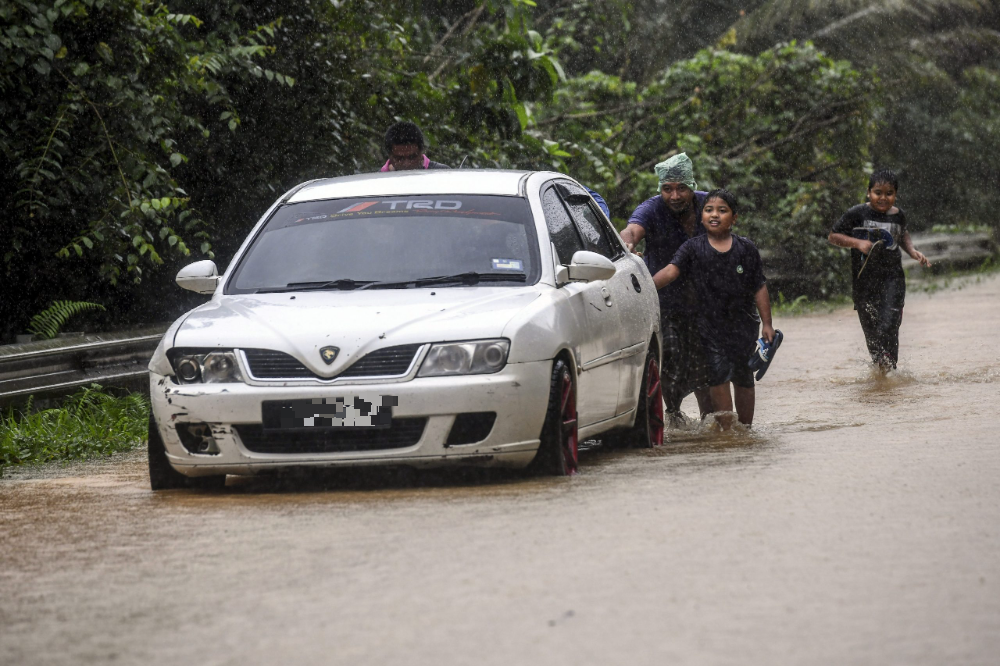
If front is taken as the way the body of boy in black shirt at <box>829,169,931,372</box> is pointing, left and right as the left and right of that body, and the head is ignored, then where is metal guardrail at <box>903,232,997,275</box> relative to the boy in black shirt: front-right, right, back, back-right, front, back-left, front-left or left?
back

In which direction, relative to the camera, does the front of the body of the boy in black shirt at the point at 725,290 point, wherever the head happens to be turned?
toward the camera

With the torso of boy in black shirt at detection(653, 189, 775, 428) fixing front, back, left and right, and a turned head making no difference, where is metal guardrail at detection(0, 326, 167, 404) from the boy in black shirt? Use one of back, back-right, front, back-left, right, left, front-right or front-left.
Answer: right

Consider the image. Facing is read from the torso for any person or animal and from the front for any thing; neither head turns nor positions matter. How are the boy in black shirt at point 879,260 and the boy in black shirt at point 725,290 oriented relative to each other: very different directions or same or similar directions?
same or similar directions

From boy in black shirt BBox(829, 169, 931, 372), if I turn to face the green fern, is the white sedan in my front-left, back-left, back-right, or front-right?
front-left

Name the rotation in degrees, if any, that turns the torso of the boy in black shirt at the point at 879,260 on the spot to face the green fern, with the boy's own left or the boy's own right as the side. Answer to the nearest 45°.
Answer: approximately 45° to the boy's own right

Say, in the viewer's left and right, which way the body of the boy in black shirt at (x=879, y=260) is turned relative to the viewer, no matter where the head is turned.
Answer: facing the viewer

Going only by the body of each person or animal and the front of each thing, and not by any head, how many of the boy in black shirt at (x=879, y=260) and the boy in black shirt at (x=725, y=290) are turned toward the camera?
2

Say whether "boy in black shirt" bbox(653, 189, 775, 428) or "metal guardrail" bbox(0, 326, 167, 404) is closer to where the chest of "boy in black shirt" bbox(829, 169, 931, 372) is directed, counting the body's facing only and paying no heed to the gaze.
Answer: the boy in black shirt

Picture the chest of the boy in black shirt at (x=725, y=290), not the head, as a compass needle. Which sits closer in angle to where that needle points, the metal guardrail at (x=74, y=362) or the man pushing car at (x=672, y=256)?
the metal guardrail

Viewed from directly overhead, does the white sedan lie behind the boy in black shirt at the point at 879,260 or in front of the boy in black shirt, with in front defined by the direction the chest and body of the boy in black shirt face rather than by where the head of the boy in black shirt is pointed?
in front

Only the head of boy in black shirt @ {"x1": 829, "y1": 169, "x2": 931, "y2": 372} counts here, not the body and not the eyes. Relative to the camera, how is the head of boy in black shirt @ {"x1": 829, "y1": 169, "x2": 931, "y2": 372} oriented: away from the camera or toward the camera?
toward the camera
